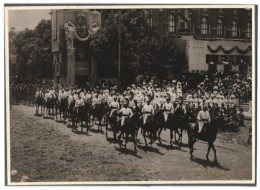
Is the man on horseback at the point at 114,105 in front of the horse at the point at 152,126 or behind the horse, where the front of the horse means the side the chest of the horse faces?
behind
